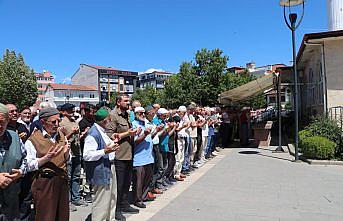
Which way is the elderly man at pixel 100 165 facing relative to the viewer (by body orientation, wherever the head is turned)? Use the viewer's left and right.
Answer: facing to the right of the viewer

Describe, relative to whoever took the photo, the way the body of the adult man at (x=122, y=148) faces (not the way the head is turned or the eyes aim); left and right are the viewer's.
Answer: facing to the right of the viewer
